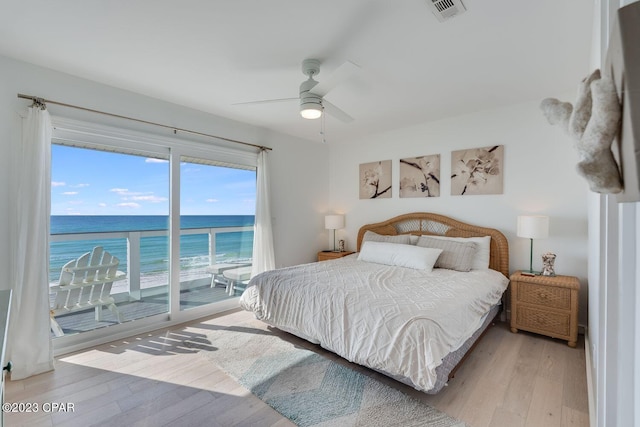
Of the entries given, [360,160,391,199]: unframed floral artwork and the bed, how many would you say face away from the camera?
0

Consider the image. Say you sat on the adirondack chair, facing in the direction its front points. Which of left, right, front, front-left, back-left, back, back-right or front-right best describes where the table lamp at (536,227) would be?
back

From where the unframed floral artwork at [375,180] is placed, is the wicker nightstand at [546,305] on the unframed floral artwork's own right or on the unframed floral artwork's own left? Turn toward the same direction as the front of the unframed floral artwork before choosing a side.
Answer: on the unframed floral artwork's own left

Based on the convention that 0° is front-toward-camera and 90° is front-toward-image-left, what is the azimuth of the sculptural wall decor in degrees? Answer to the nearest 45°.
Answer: approximately 90°

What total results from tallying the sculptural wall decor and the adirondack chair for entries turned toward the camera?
0

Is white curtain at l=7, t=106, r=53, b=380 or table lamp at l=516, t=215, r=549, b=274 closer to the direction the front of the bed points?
the white curtain

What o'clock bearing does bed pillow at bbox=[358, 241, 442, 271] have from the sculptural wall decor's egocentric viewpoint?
The bed pillow is roughly at 2 o'clock from the sculptural wall decor.

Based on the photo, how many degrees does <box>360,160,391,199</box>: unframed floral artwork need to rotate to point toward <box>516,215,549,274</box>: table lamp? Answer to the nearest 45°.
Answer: approximately 90° to its left

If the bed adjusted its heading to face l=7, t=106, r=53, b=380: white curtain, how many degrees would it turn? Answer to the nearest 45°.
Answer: approximately 45° to its right

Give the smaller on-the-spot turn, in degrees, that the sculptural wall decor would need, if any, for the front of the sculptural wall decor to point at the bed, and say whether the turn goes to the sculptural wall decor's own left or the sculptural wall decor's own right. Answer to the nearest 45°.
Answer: approximately 45° to the sculptural wall decor's own right

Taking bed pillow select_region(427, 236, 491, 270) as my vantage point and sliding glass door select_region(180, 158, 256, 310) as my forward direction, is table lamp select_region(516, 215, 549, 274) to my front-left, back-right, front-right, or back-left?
back-left
